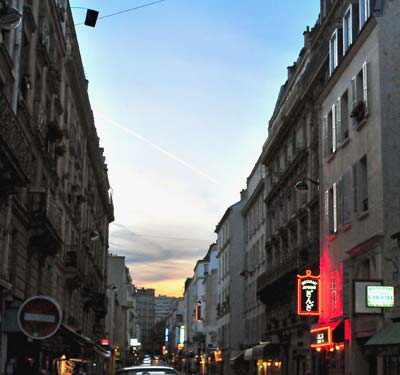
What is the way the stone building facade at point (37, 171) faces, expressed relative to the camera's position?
facing to the right of the viewer

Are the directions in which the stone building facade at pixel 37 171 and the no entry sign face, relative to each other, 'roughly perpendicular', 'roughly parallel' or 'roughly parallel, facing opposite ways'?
roughly perpendicular

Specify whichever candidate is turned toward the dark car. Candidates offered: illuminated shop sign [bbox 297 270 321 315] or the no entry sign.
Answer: the illuminated shop sign

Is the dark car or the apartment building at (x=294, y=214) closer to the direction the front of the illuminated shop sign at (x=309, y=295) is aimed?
the dark car

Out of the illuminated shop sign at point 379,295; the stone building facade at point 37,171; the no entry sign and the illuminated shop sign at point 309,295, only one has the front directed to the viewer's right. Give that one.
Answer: the stone building facade

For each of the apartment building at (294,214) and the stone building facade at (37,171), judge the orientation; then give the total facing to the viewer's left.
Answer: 1
